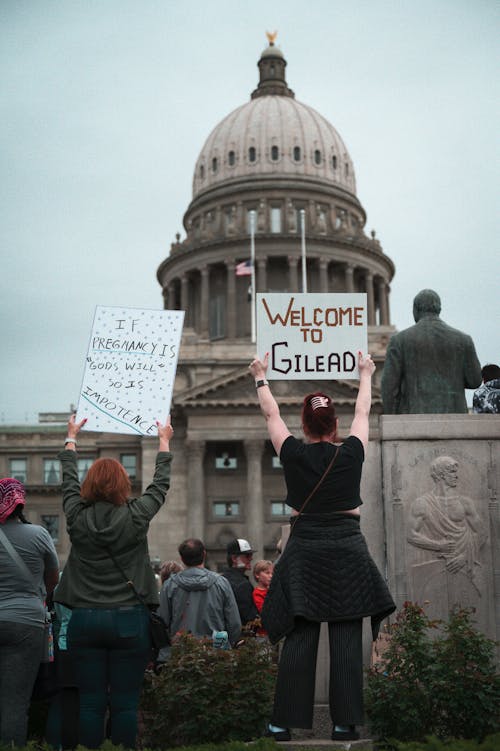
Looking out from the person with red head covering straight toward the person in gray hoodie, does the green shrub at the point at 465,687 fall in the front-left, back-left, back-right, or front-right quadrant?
front-right

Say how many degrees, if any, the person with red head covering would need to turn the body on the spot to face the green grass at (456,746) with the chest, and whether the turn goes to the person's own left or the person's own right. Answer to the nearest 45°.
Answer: approximately 135° to the person's own right

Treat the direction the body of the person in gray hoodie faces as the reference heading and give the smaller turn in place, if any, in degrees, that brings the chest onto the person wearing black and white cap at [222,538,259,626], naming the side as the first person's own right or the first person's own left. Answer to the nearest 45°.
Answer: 0° — they already face them

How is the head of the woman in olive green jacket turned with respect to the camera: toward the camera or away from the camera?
away from the camera

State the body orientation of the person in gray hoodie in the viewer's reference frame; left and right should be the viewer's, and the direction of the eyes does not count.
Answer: facing away from the viewer

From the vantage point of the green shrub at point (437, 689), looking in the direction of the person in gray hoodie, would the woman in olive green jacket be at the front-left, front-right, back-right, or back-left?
front-left

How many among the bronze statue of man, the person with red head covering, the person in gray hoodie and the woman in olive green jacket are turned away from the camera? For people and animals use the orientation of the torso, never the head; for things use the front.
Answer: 4

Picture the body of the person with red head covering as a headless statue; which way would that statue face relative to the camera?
away from the camera

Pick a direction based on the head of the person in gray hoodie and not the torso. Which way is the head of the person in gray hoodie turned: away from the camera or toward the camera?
away from the camera

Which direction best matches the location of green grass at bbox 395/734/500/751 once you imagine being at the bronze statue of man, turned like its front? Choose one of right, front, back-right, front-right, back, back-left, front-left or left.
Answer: back

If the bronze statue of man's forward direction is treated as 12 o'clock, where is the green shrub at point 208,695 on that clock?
The green shrub is roughly at 7 o'clock from the bronze statue of man.

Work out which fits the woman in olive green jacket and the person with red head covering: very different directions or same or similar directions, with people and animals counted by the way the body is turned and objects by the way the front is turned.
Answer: same or similar directions

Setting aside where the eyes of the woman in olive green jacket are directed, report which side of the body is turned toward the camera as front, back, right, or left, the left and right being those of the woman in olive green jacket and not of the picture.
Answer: back

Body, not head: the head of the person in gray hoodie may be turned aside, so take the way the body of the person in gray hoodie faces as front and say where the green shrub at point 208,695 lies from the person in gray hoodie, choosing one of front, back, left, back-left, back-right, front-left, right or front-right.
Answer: back

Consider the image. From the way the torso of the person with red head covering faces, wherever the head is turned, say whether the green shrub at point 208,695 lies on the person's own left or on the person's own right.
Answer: on the person's own right

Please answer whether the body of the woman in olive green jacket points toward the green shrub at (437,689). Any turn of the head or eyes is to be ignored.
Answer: no

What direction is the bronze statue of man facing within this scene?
away from the camera

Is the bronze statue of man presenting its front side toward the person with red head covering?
no

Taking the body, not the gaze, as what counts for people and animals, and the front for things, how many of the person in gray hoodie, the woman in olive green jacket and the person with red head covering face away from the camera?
3

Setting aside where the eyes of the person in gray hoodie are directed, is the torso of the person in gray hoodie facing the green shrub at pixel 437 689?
no

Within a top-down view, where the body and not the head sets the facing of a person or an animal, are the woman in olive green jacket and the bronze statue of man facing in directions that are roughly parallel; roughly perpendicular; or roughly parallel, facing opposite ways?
roughly parallel

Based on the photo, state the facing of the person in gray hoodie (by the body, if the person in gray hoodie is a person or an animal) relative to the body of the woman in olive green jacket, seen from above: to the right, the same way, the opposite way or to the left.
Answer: the same way

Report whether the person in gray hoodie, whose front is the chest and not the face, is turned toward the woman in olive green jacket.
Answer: no

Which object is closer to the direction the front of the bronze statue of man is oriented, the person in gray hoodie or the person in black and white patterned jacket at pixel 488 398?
the person in black and white patterned jacket
